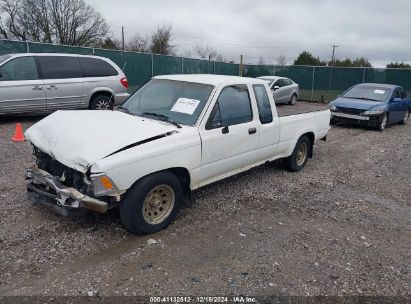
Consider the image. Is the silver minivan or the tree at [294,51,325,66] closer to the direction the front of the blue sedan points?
the silver minivan

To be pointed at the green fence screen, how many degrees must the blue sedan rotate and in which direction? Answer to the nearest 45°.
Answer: approximately 90° to its right

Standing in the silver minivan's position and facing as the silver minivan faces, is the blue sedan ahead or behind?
behind

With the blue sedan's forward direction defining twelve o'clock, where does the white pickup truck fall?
The white pickup truck is roughly at 11 o'clock from the blue sedan.

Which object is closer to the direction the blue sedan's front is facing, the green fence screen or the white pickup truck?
the white pickup truck

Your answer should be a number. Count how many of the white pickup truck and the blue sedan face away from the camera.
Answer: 0

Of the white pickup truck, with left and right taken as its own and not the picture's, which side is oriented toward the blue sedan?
back

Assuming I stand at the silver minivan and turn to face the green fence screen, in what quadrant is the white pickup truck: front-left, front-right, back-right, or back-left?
back-right

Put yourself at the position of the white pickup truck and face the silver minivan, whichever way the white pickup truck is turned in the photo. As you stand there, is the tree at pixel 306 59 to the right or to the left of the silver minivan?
right

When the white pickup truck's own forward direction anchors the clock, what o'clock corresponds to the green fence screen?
The green fence screen is roughly at 5 o'clock from the white pickup truck.

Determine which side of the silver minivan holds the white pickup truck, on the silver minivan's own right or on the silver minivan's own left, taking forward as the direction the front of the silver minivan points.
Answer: on the silver minivan's own left

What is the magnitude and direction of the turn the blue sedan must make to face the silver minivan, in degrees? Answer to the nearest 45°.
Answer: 0° — it already faces it

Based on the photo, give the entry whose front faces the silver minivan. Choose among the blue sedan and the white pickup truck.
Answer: the blue sedan

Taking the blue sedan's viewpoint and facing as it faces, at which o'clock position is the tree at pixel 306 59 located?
The tree is roughly at 4 o'clock from the blue sedan.

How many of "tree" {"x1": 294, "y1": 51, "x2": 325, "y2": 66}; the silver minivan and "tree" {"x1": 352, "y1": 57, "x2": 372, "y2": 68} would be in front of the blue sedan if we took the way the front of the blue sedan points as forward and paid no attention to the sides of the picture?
1

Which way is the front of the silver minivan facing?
to the viewer's left
